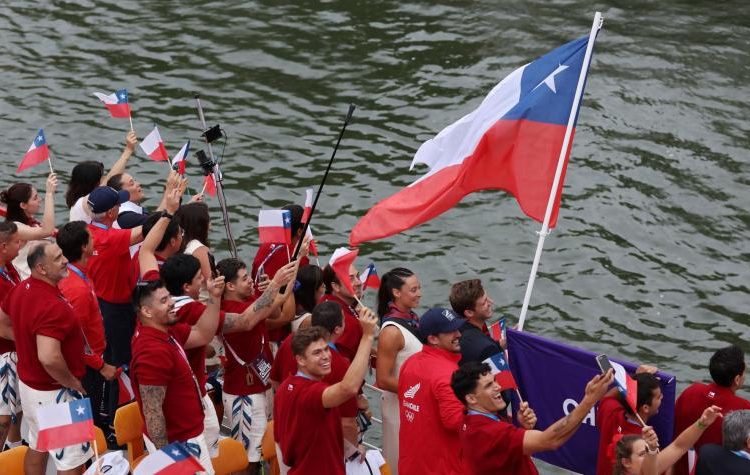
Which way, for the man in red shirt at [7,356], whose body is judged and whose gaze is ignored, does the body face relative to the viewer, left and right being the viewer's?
facing to the right of the viewer

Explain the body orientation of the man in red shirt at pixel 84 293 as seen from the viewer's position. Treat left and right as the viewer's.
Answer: facing to the right of the viewer

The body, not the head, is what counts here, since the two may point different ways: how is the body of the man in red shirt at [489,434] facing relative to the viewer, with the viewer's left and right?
facing to the right of the viewer
